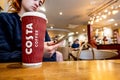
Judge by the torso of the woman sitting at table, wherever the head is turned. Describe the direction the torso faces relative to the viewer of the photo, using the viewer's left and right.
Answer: facing the viewer and to the right of the viewer
